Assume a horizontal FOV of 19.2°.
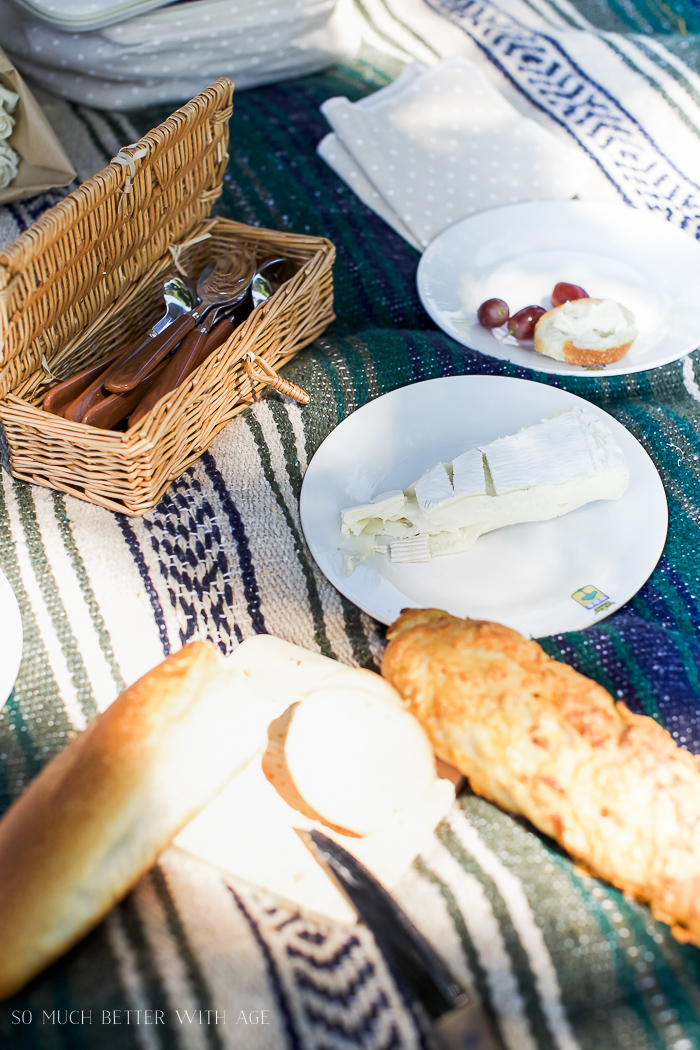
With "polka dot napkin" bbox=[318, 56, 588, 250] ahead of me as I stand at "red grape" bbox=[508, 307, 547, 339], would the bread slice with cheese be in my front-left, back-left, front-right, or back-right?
back-right

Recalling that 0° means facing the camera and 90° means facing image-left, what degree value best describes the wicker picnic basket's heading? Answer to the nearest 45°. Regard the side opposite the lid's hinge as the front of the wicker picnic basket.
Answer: approximately 315°

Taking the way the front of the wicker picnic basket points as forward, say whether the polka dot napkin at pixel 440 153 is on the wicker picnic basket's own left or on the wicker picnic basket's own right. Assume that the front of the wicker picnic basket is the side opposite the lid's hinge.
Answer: on the wicker picnic basket's own left

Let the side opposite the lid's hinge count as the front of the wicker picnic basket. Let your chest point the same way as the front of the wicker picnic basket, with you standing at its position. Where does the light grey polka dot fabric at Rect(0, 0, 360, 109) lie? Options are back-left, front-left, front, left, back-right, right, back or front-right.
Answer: back-left
